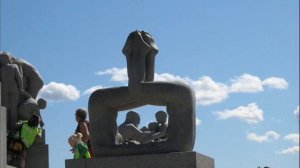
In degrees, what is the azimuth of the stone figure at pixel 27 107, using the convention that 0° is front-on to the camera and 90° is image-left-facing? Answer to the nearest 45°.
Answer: approximately 270°

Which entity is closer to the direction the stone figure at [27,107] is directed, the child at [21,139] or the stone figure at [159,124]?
the stone figure

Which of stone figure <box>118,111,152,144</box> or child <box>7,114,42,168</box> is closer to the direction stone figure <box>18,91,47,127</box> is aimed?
the stone figure

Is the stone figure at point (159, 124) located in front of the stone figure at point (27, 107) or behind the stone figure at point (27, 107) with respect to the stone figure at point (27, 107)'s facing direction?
in front
